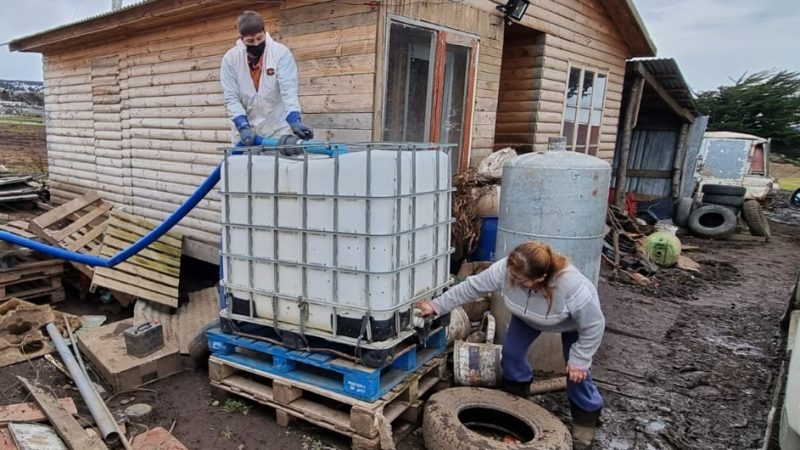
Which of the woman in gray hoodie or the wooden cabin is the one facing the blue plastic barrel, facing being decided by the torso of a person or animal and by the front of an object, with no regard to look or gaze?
the wooden cabin

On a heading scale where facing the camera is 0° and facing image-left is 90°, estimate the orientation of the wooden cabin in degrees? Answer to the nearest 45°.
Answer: approximately 315°

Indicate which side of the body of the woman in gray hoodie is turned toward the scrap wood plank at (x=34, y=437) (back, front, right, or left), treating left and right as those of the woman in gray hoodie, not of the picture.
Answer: front

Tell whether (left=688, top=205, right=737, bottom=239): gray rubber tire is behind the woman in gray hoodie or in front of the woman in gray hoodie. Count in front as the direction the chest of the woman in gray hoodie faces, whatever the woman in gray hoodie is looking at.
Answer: behind

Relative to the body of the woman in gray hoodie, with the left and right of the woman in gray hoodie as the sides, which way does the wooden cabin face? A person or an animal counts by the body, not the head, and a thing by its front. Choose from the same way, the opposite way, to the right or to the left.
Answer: to the left

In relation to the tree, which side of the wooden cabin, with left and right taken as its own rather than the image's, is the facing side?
left

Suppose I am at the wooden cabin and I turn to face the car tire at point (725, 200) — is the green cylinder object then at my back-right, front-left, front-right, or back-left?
front-right

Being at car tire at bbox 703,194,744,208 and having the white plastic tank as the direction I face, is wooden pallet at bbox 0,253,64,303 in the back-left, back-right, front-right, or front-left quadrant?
front-right

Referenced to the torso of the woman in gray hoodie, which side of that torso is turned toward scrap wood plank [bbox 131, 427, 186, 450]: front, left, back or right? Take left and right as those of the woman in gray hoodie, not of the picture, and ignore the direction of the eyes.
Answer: front

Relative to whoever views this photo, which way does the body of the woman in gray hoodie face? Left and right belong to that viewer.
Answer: facing the viewer and to the left of the viewer

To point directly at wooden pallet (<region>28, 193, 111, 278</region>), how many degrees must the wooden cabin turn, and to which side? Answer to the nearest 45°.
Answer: approximately 135° to its right

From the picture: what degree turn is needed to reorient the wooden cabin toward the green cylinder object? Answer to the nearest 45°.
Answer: approximately 45° to its left

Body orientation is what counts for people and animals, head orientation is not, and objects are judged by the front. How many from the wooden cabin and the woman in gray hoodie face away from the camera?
0

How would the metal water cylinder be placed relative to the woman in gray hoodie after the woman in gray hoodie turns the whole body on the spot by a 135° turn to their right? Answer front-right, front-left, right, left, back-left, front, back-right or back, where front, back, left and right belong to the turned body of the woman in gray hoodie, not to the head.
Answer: front
